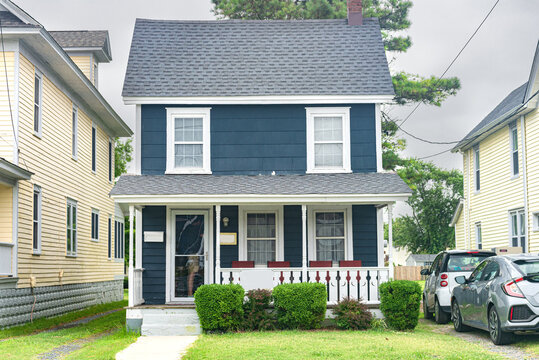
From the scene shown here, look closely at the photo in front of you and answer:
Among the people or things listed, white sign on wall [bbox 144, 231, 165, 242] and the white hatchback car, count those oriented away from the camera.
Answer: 1

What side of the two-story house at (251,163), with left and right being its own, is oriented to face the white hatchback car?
left

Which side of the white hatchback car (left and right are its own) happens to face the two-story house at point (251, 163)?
left

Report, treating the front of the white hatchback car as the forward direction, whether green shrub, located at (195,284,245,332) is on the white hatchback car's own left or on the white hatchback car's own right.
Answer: on the white hatchback car's own left

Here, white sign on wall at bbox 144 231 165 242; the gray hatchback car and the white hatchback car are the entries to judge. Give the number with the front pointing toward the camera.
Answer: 1

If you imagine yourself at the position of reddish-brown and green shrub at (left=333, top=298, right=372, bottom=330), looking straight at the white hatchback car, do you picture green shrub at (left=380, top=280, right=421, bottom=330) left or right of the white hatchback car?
right

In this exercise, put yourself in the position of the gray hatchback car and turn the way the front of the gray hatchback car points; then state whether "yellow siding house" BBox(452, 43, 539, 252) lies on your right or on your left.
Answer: on your right

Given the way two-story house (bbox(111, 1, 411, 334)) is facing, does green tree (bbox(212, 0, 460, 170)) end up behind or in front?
behind

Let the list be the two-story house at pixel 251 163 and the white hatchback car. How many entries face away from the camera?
1

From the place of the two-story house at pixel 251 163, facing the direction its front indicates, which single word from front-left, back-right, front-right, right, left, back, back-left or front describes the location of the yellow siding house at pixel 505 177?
back-left

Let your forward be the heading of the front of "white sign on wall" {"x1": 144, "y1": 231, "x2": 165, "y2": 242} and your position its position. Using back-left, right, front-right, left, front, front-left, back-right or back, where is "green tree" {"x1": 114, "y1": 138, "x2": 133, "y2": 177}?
back

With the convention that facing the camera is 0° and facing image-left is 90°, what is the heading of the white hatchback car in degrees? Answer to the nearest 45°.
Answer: approximately 180°
